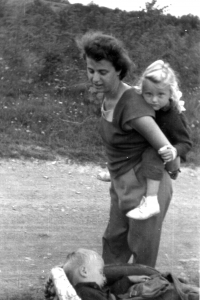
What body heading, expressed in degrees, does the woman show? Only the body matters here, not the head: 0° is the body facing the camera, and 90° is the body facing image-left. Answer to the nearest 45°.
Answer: approximately 45°

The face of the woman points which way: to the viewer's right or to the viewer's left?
to the viewer's left
